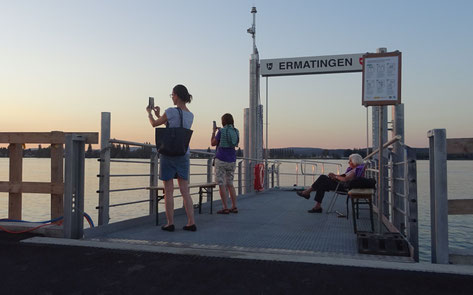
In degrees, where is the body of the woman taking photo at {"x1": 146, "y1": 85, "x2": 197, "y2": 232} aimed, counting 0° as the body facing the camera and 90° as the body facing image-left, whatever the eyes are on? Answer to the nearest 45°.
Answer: approximately 135°

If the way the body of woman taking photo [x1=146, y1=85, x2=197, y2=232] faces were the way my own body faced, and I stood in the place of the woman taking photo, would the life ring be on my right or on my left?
on my right

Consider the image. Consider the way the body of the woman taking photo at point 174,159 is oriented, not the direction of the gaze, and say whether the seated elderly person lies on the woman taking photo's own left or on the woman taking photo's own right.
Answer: on the woman taking photo's own right

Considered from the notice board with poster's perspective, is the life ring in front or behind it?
behind

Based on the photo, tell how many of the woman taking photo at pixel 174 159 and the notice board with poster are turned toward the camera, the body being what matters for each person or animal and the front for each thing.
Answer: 1

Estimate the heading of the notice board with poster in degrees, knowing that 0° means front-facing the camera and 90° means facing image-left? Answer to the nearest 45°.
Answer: approximately 0°

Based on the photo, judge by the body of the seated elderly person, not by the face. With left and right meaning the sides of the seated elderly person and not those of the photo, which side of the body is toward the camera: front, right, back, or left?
left

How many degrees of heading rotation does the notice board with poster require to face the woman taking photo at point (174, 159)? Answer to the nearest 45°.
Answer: approximately 90° to its right

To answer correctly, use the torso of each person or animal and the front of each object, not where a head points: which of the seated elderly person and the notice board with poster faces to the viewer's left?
the seated elderly person
